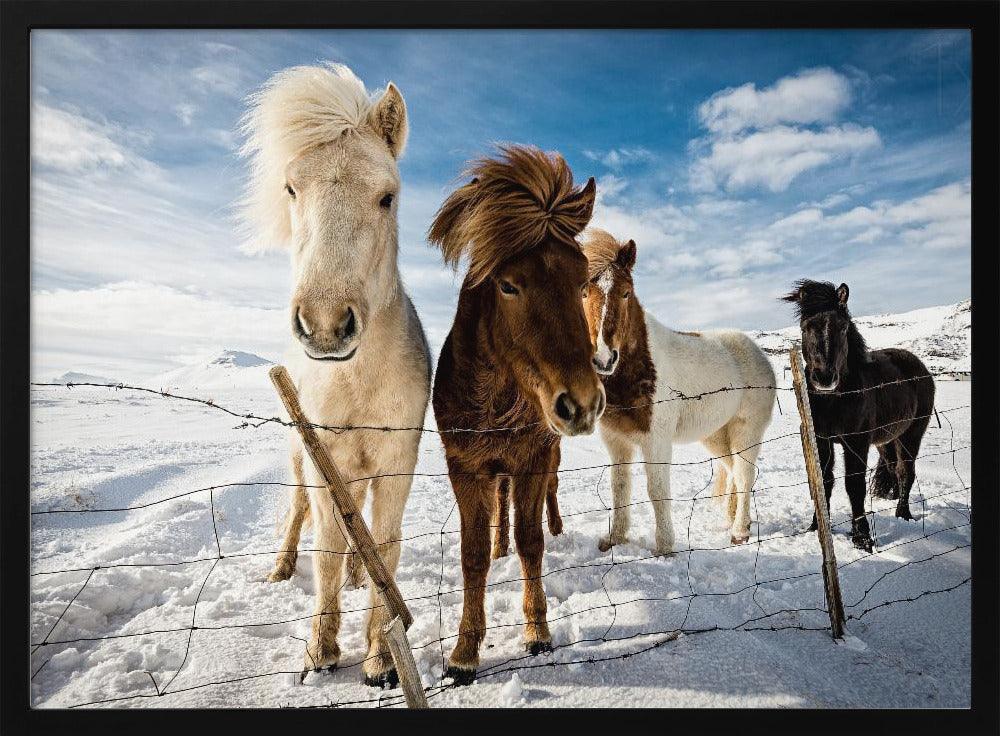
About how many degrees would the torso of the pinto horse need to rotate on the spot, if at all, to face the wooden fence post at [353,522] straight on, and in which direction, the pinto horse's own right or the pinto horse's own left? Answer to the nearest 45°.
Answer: approximately 45° to the pinto horse's own left

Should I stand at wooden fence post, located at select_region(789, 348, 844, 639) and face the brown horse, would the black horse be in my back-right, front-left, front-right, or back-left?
back-right

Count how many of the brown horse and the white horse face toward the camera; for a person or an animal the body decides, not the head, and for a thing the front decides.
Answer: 2

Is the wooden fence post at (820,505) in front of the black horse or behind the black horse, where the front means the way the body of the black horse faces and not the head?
in front

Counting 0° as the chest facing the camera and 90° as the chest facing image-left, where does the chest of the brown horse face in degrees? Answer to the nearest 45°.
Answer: approximately 0°

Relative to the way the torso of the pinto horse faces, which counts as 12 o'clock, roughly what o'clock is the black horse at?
The black horse is roughly at 7 o'clock from the pinto horse.

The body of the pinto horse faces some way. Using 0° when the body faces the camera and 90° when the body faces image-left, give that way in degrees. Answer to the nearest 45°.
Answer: approximately 45°

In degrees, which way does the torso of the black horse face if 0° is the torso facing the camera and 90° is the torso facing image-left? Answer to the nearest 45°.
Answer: approximately 45°
